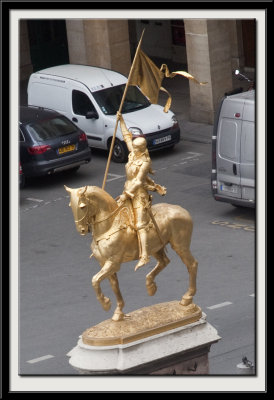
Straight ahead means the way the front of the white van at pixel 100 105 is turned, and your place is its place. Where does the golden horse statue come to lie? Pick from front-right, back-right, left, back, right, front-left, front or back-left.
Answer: front-right

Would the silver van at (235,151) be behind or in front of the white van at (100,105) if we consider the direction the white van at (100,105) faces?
in front

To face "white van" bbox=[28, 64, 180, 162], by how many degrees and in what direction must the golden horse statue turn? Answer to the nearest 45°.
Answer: approximately 135° to its right

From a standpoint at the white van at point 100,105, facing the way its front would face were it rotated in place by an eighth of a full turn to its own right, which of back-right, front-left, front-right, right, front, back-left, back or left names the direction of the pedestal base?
front

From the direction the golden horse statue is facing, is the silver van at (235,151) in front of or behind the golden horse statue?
behind

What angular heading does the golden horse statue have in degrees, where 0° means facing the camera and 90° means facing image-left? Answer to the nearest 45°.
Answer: approximately 45°

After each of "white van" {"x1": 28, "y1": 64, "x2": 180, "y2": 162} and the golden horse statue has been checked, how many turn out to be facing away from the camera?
0

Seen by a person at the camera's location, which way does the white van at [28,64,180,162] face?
facing the viewer and to the right of the viewer
